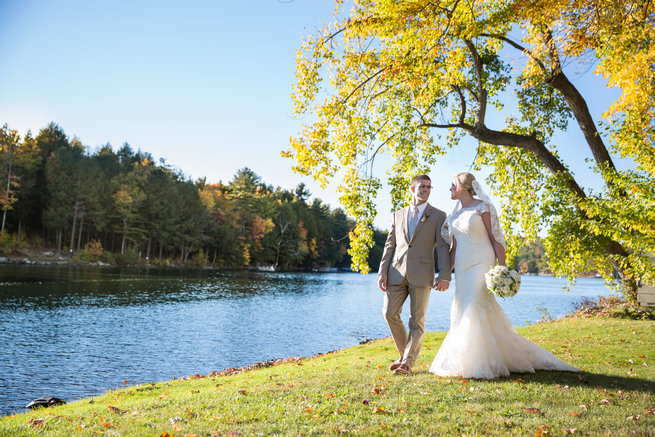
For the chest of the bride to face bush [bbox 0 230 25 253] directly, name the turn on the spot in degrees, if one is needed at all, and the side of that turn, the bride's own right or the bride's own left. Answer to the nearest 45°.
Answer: approximately 90° to the bride's own right

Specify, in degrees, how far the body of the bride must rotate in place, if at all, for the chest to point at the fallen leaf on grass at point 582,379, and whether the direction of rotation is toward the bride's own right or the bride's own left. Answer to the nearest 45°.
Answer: approximately 135° to the bride's own left

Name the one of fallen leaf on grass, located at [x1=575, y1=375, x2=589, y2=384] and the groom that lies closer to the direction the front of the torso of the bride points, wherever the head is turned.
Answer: the groom

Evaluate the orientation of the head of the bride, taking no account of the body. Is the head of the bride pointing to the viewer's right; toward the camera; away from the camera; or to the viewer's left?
to the viewer's left

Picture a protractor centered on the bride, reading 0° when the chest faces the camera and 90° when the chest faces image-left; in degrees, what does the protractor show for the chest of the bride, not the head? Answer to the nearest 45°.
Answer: approximately 45°

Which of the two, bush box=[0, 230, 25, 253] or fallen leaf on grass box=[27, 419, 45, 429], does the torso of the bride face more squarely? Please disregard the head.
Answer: the fallen leaf on grass

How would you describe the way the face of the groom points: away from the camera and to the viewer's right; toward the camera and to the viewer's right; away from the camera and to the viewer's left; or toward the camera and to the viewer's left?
toward the camera and to the viewer's right
